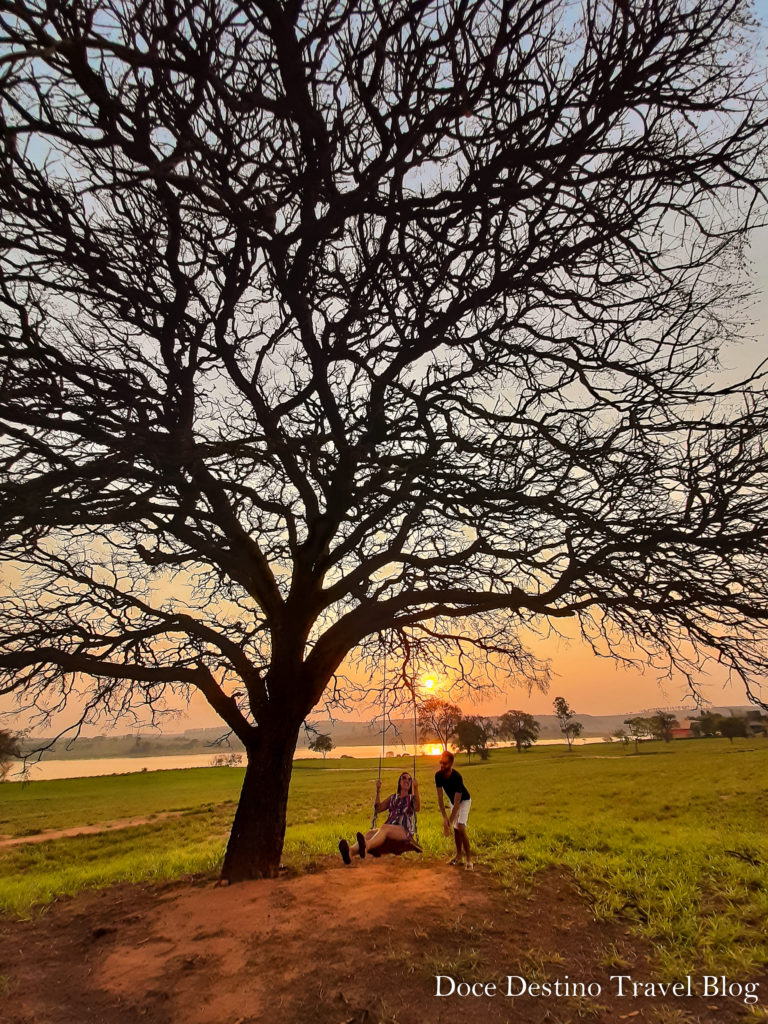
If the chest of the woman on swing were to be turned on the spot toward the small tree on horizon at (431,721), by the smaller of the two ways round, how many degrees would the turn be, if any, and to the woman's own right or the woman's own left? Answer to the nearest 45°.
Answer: approximately 180°

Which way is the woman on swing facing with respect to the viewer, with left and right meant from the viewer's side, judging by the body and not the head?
facing the viewer and to the left of the viewer

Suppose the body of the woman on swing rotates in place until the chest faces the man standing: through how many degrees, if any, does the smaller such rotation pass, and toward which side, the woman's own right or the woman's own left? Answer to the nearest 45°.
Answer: approximately 135° to the woman's own left

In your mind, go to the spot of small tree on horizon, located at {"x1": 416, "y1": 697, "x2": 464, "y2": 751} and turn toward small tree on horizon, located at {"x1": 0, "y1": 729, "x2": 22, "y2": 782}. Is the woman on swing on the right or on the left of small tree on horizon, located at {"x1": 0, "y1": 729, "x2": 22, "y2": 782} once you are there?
left

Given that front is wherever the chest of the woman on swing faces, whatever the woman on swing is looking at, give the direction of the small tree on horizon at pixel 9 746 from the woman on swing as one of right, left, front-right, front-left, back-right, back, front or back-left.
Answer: front-right

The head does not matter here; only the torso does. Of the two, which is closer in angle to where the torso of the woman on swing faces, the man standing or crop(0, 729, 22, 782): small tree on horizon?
the small tree on horizon
